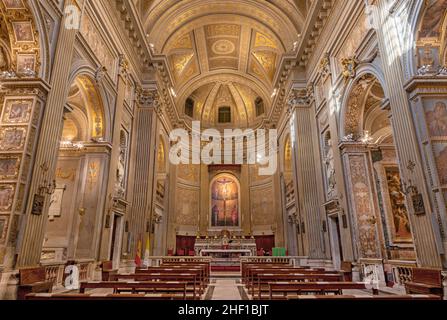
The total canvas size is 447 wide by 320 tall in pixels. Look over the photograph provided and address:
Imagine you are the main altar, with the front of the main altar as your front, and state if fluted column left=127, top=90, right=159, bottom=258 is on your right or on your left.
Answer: on your right

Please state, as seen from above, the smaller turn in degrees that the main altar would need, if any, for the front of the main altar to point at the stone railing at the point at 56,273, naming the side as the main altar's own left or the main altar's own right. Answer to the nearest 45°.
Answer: approximately 45° to the main altar's own right

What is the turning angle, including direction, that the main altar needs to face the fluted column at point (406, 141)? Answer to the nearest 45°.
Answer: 0° — it already faces it

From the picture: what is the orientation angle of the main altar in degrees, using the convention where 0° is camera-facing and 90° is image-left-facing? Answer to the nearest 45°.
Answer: approximately 0°
